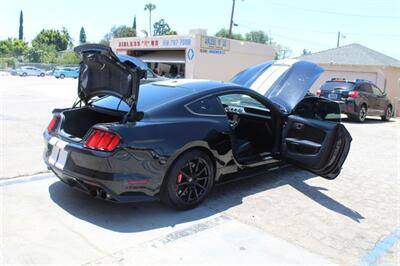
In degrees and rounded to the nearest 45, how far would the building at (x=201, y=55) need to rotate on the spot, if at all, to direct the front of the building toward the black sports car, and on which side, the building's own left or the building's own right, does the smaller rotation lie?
approximately 45° to the building's own left

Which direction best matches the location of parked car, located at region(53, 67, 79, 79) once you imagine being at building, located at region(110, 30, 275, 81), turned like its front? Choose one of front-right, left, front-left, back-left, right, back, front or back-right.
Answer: right

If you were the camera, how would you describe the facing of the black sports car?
facing away from the viewer and to the right of the viewer

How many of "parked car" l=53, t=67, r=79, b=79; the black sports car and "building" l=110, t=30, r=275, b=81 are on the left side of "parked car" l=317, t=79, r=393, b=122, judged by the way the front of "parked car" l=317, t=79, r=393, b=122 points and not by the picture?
2

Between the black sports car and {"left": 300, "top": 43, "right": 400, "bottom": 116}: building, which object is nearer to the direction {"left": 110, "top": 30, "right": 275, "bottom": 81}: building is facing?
the black sports car

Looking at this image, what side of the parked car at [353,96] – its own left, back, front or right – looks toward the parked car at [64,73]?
left

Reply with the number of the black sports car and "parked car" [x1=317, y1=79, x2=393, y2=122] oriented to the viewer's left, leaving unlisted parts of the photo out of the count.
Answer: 0

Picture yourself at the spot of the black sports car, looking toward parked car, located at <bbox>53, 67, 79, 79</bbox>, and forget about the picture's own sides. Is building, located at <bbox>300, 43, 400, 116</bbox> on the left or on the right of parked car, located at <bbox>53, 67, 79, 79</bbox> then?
right

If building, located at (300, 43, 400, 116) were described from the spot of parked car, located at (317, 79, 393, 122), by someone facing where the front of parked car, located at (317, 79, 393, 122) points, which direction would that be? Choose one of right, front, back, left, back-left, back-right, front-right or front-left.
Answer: front-left

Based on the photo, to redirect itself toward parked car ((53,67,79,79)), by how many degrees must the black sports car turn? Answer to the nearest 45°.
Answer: approximately 45° to its left

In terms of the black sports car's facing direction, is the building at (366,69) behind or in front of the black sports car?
in front

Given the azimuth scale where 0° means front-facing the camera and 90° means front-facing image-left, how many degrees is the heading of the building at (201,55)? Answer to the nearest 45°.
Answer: approximately 45°

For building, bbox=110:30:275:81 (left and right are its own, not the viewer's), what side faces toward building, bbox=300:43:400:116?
left

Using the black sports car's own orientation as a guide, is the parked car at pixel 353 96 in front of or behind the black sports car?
in front

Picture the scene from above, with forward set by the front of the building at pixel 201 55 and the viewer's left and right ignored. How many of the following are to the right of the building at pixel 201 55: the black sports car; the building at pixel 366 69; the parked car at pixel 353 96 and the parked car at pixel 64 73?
1

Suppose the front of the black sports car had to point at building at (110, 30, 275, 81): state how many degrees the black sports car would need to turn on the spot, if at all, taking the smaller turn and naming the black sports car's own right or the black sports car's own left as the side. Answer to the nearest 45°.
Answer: approximately 45° to the black sports car's own left

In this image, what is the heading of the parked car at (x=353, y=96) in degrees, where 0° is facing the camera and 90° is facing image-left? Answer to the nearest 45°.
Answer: approximately 225°

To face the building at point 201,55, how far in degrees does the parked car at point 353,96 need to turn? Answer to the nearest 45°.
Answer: approximately 90° to its left
